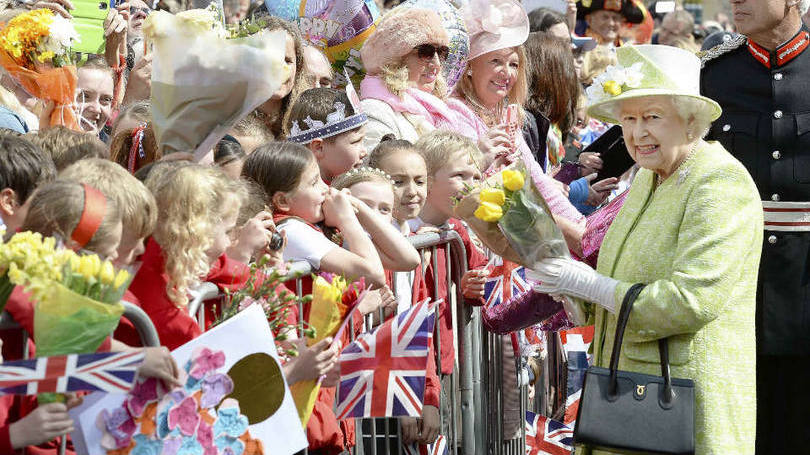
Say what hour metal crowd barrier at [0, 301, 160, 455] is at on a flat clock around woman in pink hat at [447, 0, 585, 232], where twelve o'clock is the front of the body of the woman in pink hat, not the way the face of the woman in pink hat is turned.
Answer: The metal crowd barrier is roughly at 2 o'clock from the woman in pink hat.

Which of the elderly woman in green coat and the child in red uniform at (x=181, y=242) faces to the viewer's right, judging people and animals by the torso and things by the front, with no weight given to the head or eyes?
the child in red uniform

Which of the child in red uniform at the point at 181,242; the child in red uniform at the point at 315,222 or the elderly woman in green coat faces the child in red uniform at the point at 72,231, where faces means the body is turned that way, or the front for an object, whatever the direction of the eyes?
the elderly woman in green coat

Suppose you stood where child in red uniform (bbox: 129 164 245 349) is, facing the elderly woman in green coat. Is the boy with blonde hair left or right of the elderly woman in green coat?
left

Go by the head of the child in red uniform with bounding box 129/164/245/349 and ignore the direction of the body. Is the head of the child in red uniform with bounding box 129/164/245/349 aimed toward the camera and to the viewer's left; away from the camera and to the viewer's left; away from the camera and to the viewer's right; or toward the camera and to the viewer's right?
away from the camera and to the viewer's right

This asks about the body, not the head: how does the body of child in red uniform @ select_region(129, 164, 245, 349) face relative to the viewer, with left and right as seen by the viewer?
facing to the right of the viewer

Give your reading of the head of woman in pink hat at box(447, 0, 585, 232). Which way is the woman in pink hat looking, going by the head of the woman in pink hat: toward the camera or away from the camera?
toward the camera

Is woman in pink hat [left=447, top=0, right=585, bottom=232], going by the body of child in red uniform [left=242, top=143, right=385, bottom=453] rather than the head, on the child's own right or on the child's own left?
on the child's own left

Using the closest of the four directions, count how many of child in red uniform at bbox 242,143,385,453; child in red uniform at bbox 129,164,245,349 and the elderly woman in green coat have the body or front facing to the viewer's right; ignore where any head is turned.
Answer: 2

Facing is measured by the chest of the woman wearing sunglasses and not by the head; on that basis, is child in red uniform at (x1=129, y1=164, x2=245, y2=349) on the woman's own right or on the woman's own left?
on the woman's own right

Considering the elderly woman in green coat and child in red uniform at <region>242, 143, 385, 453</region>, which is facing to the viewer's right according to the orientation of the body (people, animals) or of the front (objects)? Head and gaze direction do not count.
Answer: the child in red uniform

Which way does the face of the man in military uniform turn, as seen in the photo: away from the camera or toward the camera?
toward the camera

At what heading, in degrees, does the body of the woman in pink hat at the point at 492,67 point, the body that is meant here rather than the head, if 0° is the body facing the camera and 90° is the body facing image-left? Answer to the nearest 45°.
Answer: approximately 315°

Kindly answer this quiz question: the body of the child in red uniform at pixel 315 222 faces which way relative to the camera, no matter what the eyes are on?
to the viewer's right

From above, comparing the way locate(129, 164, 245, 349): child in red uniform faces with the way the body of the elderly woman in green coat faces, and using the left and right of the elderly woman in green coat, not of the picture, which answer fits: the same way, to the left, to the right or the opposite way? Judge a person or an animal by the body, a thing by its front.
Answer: the opposite way

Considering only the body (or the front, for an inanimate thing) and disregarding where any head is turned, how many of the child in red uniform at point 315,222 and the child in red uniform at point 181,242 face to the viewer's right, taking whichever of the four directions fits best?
2

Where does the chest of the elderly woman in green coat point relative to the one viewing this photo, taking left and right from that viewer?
facing the viewer and to the left of the viewer

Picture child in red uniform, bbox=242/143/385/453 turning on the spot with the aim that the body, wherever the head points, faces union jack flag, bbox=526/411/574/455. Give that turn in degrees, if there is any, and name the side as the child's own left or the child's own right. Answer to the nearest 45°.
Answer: approximately 45° to the child's own left

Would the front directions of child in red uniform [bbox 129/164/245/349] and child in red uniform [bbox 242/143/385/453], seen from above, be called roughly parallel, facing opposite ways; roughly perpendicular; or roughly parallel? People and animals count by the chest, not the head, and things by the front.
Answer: roughly parallel
